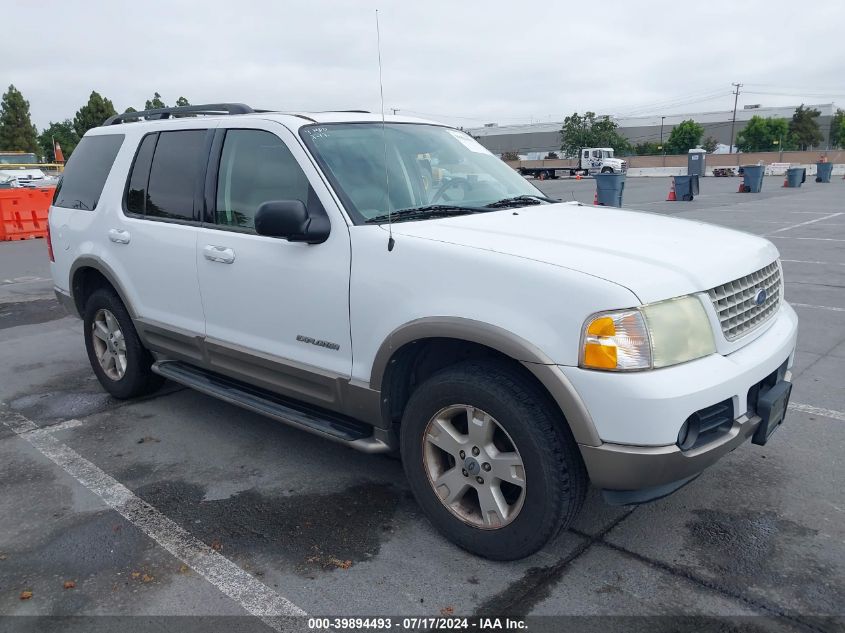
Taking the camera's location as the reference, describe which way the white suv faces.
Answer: facing the viewer and to the right of the viewer

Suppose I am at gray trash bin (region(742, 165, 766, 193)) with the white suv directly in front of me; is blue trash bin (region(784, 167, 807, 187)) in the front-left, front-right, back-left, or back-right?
back-left

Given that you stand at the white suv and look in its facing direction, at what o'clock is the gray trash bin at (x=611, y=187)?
The gray trash bin is roughly at 8 o'clock from the white suv.

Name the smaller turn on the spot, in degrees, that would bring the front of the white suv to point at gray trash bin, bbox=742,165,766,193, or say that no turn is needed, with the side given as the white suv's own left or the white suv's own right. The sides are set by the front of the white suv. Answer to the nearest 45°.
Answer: approximately 90° to the white suv's own left

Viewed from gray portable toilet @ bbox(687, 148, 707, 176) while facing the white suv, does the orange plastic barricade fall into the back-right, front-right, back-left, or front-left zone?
front-right

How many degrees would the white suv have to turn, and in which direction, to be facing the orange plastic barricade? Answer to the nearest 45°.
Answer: approximately 180°

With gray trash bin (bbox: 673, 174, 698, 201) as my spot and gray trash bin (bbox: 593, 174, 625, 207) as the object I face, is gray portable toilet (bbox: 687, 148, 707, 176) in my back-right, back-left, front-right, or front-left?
back-right

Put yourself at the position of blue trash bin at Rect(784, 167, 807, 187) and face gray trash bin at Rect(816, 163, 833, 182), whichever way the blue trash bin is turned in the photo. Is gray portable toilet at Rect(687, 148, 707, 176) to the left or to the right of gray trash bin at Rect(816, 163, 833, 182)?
left

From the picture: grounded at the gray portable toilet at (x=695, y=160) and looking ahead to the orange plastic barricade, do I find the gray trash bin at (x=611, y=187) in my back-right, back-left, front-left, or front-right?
front-left

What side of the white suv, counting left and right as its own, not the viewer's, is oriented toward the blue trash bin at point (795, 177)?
left
